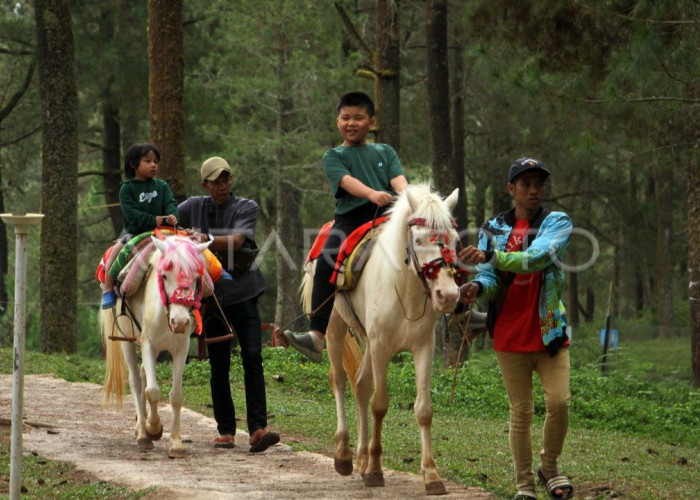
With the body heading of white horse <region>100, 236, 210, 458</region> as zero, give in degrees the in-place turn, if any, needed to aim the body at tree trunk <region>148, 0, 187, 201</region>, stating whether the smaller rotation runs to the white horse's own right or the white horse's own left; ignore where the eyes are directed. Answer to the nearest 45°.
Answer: approximately 135° to the white horse's own left

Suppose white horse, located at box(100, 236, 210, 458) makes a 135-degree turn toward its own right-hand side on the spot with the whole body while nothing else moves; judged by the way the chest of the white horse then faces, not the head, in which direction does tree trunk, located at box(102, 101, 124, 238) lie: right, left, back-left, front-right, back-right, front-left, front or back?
right

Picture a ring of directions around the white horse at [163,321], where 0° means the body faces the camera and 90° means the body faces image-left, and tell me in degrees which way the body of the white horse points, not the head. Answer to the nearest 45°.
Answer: approximately 315°

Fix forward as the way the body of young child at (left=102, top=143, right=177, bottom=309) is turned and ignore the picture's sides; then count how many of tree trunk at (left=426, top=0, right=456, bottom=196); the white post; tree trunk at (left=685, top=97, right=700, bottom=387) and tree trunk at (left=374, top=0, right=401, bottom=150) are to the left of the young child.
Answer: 3

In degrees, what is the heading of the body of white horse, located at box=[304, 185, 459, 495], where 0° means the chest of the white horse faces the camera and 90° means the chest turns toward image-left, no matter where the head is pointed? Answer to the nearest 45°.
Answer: approximately 315°

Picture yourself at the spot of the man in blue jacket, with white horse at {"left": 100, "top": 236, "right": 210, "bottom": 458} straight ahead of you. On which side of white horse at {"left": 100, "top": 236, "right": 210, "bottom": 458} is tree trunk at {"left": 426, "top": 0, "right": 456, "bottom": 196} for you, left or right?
right

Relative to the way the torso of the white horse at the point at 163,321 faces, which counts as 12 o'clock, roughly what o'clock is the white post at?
The white post is roughly at 2 o'clock from the white horse.
